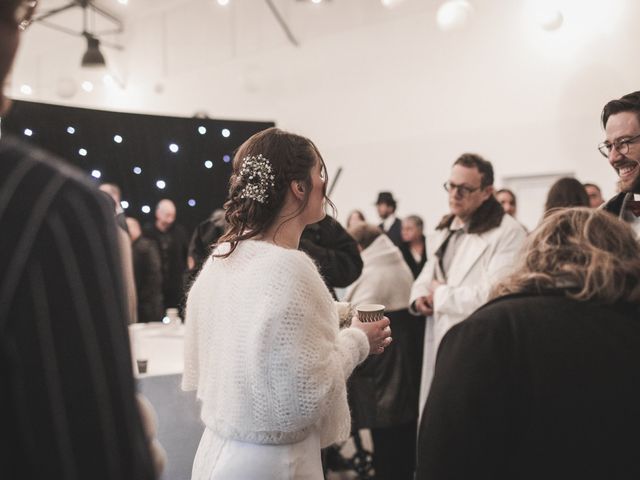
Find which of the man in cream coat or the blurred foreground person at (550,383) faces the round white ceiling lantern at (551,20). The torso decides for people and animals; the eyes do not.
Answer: the blurred foreground person

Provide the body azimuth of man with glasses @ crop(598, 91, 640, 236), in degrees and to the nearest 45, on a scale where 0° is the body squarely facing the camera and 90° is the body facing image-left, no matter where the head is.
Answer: approximately 45°

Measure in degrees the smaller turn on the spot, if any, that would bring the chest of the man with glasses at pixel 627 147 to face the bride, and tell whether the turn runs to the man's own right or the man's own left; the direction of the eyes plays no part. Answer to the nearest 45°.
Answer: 0° — they already face them

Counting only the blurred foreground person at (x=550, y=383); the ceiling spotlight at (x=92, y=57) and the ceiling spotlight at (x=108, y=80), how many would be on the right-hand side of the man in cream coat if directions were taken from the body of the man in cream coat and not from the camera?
2

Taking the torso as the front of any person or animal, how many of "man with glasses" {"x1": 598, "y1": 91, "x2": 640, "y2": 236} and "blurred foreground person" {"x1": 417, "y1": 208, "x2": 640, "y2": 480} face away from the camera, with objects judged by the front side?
1

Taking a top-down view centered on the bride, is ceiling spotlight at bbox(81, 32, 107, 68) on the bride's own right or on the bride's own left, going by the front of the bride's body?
on the bride's own left

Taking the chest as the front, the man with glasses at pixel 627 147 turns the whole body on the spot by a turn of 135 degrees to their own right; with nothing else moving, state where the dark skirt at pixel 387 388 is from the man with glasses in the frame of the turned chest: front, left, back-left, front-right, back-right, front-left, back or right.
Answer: front-left

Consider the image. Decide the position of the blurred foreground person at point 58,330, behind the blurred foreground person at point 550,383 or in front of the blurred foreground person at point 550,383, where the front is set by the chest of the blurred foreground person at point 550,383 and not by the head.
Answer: behind

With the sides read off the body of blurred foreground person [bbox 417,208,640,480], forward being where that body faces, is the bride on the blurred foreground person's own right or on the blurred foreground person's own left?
on the blurred foreground person's own left

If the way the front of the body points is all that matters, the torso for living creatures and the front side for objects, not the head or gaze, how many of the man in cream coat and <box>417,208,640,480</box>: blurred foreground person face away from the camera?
1

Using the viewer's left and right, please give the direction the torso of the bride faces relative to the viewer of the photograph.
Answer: facing away from the viewer and to the right of the viewer

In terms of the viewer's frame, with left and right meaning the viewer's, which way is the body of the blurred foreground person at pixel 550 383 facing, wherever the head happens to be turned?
facing away from the viewer

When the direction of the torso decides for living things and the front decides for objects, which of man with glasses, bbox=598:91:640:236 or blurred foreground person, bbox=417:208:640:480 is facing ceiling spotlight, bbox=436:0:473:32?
the blurred foreground person
